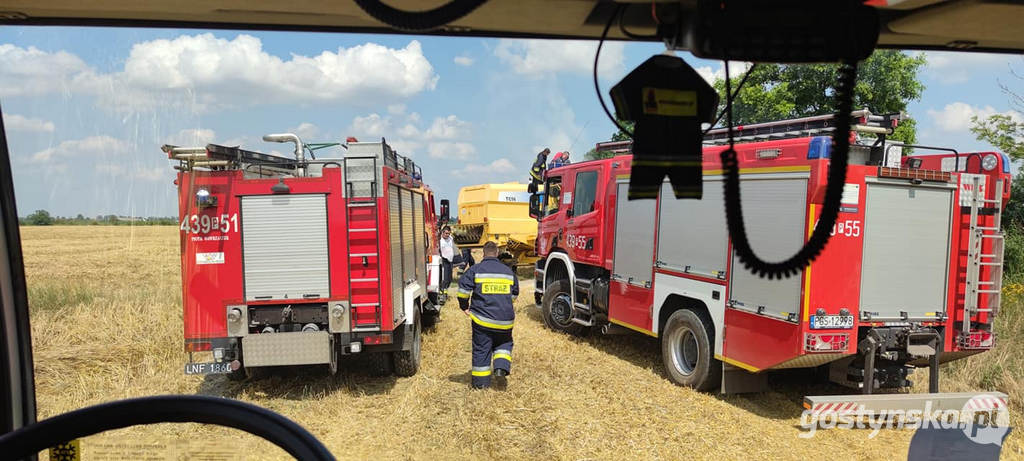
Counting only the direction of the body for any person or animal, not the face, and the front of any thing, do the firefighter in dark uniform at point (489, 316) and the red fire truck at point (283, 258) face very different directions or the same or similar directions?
same or similar directions

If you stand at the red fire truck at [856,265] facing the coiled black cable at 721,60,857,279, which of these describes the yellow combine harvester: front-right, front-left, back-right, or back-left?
back-right

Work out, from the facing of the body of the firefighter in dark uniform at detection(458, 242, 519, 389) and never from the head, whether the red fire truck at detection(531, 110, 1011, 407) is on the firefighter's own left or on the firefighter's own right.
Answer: on the firefighter's own right

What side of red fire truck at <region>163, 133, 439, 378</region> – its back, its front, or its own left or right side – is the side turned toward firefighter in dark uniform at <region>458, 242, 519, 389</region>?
right

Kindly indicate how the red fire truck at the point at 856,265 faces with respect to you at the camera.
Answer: facing away from the viewer and to the left of the viewer

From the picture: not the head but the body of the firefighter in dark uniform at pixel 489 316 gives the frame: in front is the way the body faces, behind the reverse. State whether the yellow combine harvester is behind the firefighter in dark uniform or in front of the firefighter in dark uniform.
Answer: in front

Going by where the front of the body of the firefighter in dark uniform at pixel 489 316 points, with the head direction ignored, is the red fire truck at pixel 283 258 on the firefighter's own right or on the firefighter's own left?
on the firefighter's own left

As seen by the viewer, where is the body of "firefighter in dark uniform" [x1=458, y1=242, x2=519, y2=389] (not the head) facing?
away from the camera

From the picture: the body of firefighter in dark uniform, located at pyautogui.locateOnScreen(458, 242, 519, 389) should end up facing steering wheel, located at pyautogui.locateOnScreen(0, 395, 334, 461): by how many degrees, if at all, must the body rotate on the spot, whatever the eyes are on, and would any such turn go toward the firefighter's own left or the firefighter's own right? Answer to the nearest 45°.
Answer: approximately 180°

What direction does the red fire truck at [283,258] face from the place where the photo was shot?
facing away from the viewer

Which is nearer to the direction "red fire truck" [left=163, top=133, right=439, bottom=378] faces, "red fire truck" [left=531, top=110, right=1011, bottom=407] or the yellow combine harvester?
the yellow combine harvester

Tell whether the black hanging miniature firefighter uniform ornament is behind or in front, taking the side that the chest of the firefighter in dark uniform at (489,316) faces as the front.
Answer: behind

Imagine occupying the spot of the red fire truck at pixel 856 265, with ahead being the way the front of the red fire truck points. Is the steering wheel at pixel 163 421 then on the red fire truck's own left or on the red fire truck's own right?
on the red fire truck's own left

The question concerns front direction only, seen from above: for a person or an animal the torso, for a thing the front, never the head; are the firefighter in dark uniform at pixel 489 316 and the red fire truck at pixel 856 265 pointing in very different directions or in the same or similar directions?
same or similar directions

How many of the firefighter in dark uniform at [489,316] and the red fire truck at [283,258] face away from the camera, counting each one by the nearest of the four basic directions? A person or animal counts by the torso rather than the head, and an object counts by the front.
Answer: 2
